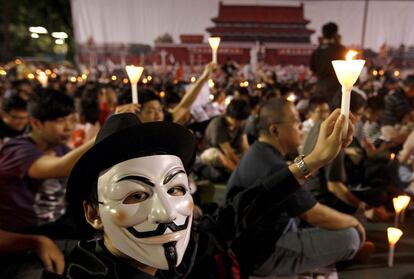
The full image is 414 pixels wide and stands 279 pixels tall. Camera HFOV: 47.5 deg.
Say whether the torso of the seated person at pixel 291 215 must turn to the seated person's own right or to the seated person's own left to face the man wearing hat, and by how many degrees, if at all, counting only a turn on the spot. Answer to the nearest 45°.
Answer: approximately 90° to the seated person's own right

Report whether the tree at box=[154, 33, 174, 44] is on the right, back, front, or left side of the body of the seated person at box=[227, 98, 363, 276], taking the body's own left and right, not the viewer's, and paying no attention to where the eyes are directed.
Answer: left

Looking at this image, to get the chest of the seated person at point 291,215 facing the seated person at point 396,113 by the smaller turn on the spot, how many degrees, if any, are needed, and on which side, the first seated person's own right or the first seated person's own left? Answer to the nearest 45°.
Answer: approximately 90° to the first seated person's own left

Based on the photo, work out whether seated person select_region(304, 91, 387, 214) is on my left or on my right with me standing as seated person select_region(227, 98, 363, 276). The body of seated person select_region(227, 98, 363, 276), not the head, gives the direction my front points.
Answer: on my left

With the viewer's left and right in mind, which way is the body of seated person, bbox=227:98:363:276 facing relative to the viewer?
facing to the right of the viewer

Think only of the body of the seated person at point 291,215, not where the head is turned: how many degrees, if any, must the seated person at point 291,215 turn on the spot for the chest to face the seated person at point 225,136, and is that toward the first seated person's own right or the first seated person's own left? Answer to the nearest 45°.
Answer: approximately 90° to the first seated person's own left

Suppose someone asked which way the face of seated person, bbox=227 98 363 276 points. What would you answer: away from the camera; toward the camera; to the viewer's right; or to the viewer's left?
to the viewer's right

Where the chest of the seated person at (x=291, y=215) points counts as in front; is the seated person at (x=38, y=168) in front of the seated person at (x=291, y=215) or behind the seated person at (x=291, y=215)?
behind

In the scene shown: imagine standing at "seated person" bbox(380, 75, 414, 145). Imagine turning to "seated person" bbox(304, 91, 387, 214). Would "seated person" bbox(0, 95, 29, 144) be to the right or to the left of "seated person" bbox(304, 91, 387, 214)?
right
